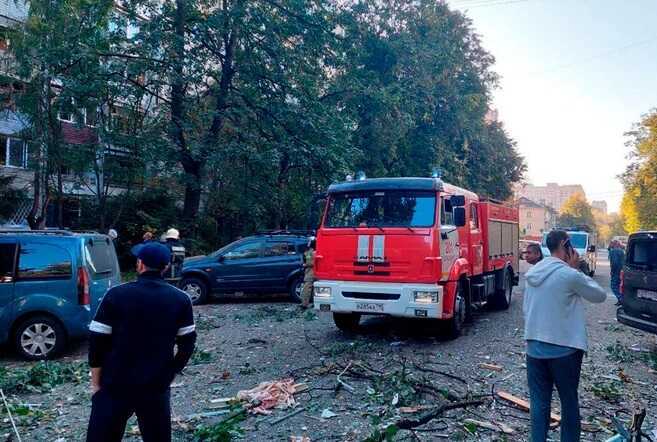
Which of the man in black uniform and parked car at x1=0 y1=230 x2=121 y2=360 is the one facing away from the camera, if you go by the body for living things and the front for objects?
the man in black uniform

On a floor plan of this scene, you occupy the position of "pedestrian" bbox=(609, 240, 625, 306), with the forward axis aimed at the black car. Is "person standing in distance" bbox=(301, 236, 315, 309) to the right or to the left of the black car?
right

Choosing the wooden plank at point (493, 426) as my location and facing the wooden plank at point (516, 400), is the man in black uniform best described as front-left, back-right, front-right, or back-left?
back-left

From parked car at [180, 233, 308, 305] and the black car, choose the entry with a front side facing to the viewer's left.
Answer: the parked car

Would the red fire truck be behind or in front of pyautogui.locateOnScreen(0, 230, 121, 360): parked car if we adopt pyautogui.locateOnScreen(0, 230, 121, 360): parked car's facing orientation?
behind

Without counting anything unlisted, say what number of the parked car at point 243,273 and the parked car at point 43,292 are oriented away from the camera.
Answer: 0

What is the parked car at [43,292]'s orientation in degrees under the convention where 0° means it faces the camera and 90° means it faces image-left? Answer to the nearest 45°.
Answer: approximately 90°

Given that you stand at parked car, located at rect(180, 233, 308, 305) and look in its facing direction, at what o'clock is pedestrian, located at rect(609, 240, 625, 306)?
The pedestrian is roughly at 6 o'clock from the parked car.

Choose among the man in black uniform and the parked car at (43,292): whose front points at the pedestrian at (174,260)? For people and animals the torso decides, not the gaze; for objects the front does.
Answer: the man in black uniform

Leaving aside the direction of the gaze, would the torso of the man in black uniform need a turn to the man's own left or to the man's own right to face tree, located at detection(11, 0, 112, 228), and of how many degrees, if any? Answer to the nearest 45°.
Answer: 0° — they already face it

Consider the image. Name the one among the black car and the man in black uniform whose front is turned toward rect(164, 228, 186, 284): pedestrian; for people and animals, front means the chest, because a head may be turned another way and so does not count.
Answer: the man in black uniform

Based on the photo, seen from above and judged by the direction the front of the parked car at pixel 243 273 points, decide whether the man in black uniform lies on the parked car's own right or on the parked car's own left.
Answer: on the parked car's own left

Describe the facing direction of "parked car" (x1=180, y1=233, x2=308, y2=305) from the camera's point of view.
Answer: facing to the left of the viewer

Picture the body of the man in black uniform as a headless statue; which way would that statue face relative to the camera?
away from the camera
